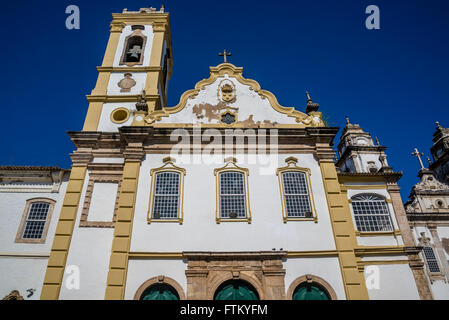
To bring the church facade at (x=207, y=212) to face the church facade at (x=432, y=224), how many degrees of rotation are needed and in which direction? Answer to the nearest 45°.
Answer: approximately 135° to its left

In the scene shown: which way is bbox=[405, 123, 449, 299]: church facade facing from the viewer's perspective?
toward the camera

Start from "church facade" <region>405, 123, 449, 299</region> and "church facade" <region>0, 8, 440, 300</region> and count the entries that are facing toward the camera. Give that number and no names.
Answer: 2

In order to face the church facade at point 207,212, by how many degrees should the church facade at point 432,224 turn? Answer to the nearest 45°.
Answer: approximately 45° to its right
